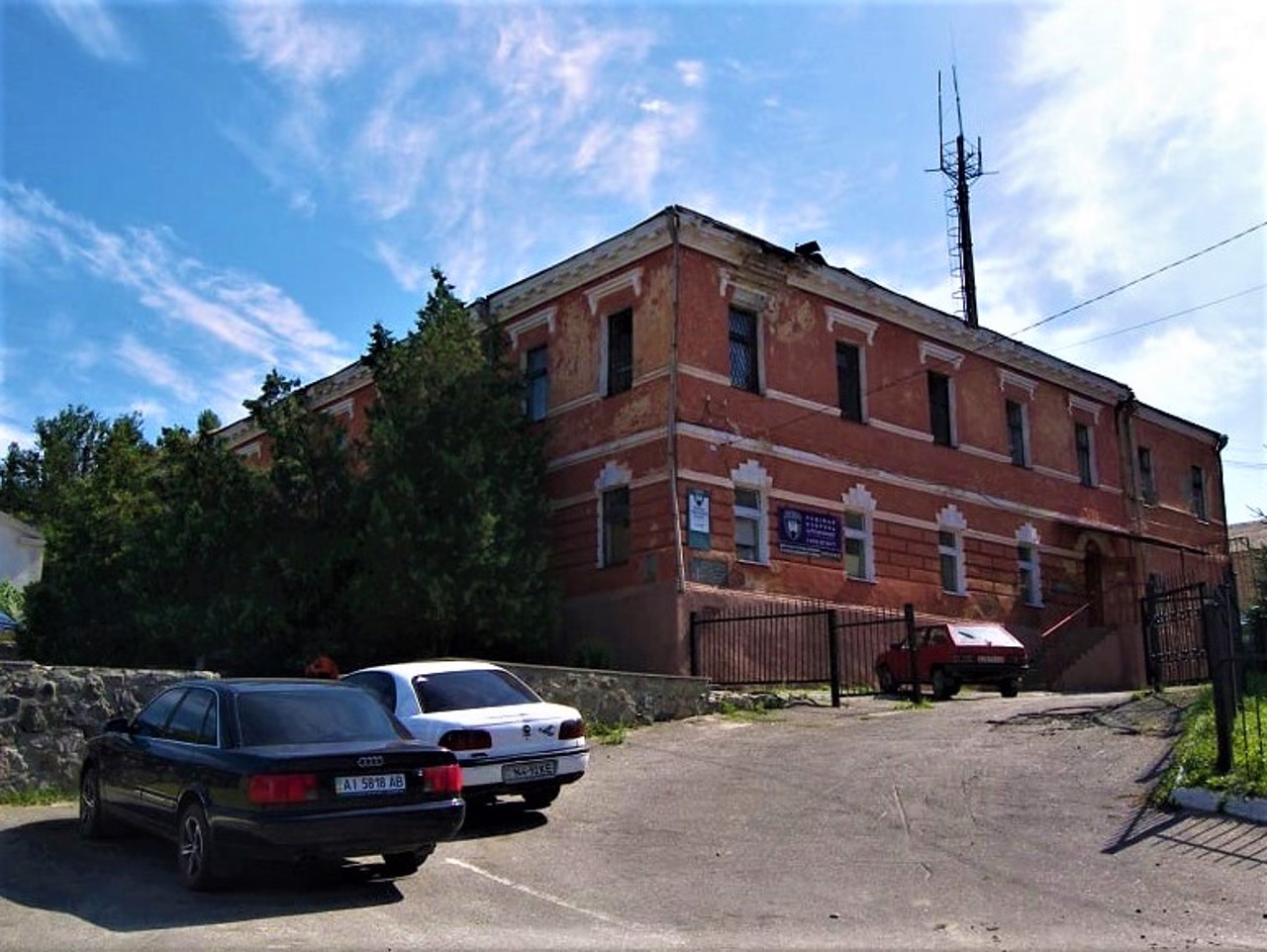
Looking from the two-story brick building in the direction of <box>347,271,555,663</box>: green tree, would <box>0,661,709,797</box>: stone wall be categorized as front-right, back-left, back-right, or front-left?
front-left

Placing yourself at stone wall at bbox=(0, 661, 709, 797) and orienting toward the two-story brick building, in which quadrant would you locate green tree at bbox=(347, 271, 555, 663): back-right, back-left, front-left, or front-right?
front-left

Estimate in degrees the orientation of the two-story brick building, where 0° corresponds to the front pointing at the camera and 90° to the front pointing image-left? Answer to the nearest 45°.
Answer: approximately 315°

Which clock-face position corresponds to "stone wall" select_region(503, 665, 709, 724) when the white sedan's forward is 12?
The stone wall is roughly at 2 o'clock from the white sedan.

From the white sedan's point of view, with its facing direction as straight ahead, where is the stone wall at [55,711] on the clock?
The stone wall is roughly at 11 o'clock from the white sedan.

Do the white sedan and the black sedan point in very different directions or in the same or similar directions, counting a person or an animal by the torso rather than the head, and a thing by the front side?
same or similar directions

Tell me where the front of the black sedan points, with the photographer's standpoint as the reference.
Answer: facing away from the viewer and to the left of the viewer

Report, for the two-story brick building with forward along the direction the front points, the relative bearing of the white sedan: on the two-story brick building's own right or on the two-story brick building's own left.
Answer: on the two-story brick building's own right

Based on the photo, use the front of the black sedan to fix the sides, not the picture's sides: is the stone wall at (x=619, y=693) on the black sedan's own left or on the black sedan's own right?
on the black sedan's own right

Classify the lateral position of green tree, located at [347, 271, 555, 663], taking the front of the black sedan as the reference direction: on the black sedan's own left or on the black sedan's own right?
on the black sedan's own right

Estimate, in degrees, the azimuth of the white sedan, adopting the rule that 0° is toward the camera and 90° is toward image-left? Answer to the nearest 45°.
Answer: approximately 135°
